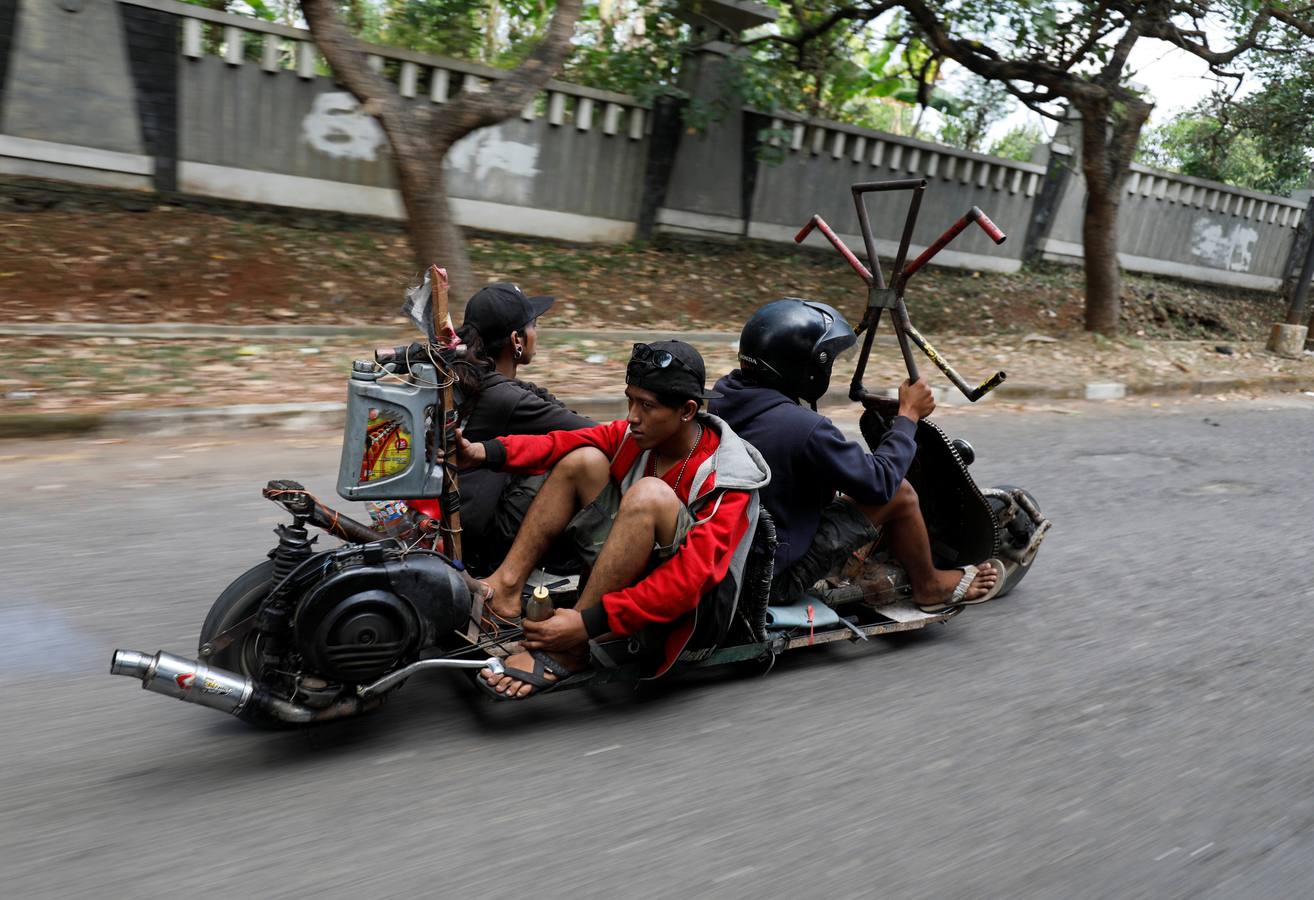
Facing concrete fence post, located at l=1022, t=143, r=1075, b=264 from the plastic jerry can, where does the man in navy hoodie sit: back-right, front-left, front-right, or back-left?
front-right

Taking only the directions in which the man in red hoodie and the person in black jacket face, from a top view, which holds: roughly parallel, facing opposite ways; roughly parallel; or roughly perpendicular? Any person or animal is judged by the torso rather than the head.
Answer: roughly parallel, facing opposite ways

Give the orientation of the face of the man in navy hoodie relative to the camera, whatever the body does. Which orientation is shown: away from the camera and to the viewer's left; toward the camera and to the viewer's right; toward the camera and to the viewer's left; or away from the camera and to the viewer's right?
away from the camera and to the viewer's right

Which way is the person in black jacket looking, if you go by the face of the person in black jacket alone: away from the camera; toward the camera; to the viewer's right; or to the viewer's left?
to the viewer's right

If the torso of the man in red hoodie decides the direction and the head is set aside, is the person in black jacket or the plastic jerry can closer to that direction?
the plastic jerry can

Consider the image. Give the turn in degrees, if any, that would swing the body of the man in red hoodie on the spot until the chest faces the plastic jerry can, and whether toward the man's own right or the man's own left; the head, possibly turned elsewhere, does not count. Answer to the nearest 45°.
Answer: approximately 45° to the man's own right

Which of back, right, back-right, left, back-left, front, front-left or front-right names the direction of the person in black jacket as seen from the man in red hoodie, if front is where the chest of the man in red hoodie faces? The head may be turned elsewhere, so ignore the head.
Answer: right

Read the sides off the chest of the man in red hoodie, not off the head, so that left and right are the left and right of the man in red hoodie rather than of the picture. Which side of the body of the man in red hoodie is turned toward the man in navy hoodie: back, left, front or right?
back

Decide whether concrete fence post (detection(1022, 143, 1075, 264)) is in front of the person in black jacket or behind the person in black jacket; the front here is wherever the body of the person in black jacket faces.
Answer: in front

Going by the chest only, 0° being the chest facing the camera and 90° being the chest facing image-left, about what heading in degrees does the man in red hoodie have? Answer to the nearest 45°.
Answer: approximately 45°

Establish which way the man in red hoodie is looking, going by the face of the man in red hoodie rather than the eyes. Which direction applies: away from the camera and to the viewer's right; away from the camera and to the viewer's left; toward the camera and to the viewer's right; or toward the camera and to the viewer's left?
toward the camera and to the viewer's left

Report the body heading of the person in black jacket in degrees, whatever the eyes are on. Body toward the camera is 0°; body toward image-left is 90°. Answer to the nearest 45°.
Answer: approximately 225°
